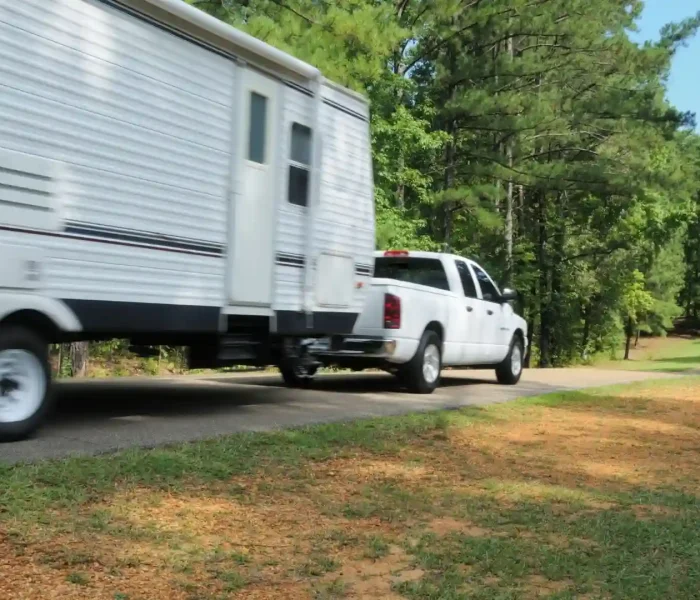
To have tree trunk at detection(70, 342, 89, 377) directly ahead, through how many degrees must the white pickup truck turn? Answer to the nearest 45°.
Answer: approximately 135° to its left

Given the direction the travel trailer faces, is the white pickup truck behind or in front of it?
in front

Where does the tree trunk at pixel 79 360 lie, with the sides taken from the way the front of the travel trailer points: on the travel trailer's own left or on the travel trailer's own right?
on the travel trailer's own left

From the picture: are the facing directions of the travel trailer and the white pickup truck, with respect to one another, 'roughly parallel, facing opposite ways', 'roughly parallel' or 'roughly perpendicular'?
roughly parallel

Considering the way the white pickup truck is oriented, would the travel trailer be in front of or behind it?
behind

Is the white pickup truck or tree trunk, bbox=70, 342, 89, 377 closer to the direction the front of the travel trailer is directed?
the white pickup truck

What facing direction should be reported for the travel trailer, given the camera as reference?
facing away from the viewer and to the right of the viewer

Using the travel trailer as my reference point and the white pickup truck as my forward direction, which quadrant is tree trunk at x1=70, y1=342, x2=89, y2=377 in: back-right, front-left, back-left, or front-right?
front-left

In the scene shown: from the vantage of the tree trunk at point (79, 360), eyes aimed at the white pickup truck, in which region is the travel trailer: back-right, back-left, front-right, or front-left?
front-right

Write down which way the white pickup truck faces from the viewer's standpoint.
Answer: facing away from the viewer and to the right of the viewer

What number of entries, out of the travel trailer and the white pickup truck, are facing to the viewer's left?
0
